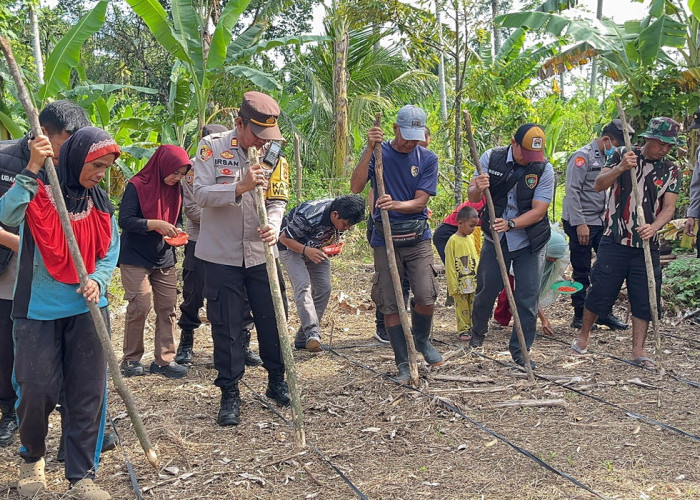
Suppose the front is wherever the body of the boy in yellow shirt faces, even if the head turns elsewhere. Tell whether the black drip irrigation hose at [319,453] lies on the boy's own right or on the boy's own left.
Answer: on the boy's own right

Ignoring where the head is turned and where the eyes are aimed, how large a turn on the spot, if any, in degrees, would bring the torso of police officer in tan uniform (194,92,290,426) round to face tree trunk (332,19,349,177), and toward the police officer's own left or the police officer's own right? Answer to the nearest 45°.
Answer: approximately 135° to the police officer's own left

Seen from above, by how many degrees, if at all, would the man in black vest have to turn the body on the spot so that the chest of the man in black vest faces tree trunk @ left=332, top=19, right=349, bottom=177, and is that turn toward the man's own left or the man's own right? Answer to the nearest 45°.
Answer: approximately 135° to the man's own right

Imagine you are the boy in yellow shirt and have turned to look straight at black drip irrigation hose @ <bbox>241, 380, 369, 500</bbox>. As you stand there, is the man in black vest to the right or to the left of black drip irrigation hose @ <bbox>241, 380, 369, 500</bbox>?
left

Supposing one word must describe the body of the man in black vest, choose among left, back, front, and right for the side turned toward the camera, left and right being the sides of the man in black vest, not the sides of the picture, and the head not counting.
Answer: front

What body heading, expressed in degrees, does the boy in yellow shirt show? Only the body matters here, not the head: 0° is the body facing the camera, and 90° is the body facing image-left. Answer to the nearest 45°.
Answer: approximately 315°

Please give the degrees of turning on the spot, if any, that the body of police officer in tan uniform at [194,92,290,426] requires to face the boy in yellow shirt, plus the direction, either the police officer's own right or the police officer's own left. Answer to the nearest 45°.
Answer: approximately 90° to the police officer's own left

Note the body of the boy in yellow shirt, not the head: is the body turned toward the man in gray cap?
no

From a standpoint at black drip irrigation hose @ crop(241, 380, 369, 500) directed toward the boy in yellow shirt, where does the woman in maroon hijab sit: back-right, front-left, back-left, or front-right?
front-left

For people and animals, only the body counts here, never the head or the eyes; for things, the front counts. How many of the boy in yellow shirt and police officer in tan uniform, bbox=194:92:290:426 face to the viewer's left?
0

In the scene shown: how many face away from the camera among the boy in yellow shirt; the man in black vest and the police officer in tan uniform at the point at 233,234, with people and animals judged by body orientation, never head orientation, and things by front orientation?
0

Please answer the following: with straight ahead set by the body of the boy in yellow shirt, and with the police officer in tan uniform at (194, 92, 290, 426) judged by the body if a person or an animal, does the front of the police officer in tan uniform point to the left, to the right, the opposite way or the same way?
the same way

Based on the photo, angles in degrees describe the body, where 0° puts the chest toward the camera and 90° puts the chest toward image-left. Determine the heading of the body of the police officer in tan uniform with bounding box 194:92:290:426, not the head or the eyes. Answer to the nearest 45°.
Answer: approximately 315°

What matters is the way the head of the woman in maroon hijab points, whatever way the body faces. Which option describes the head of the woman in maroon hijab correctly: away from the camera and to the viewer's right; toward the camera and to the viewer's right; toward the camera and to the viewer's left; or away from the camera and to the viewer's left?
toward the camera and to the viewer's right
